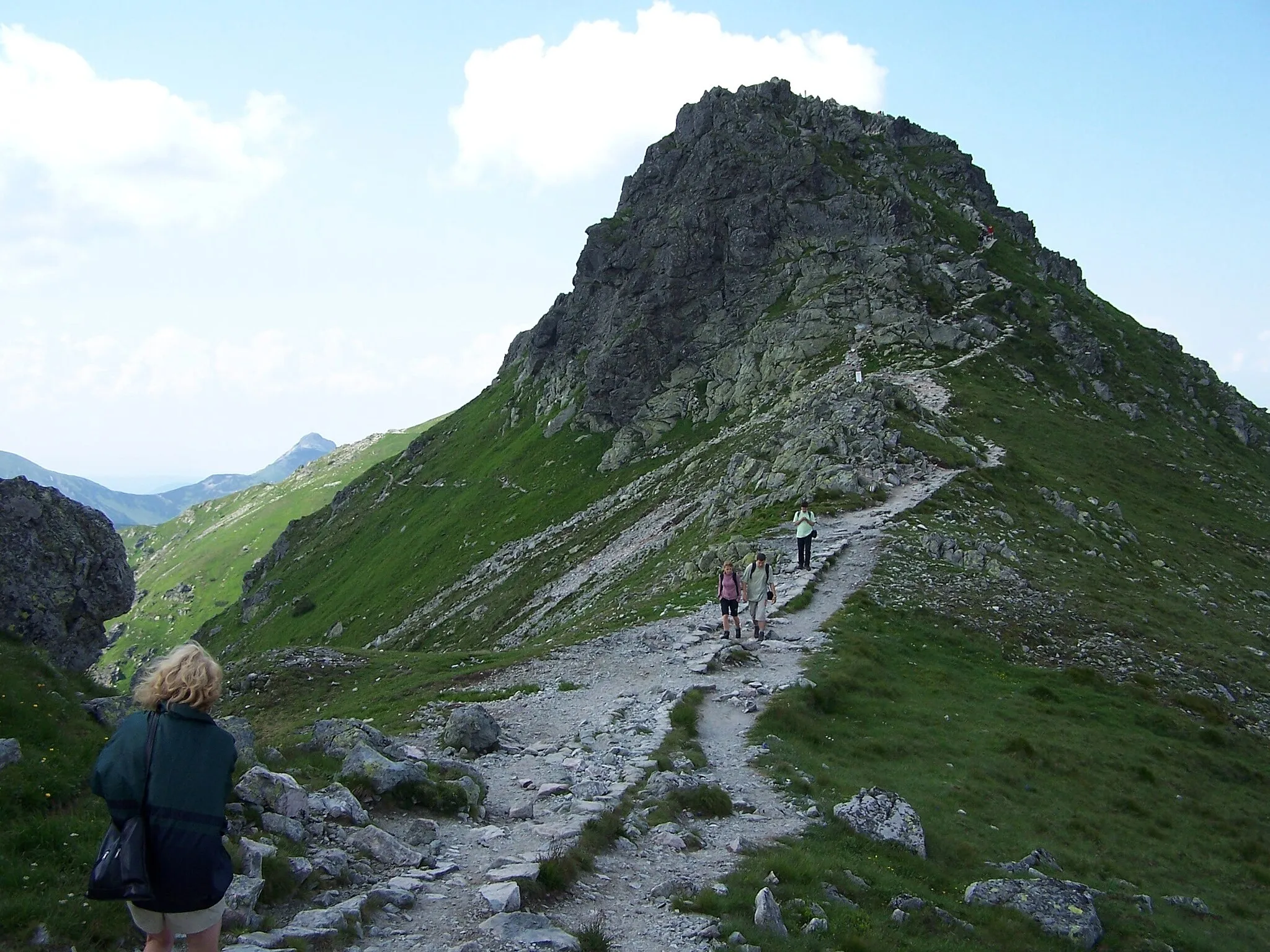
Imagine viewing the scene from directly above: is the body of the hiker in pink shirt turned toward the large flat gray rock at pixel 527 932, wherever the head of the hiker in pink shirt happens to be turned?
yes

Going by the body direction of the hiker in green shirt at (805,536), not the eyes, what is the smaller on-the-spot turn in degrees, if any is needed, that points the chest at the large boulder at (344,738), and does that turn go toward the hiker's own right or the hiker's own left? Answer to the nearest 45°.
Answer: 0° — they already face it

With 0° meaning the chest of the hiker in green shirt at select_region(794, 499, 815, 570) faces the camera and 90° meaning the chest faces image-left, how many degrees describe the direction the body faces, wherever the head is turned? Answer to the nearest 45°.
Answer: approximately 0°

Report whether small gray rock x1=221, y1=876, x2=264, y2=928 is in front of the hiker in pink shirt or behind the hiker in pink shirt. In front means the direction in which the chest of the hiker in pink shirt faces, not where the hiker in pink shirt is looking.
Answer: in front

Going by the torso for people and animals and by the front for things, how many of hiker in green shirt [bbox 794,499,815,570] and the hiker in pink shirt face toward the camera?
2

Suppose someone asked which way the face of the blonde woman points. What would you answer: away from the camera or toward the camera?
away from the camera

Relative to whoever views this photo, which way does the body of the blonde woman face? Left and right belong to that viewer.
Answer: facing away from the viewer

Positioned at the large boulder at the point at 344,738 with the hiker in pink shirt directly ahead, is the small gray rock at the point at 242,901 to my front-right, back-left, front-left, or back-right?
back-right

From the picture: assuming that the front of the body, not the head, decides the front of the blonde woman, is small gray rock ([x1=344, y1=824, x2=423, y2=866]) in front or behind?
in front

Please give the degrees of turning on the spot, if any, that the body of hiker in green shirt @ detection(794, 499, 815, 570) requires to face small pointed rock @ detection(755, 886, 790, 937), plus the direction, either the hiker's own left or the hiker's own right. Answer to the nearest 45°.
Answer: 0° — they already face it

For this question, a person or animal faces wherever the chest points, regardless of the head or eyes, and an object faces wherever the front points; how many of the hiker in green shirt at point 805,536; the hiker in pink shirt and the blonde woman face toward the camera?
2
